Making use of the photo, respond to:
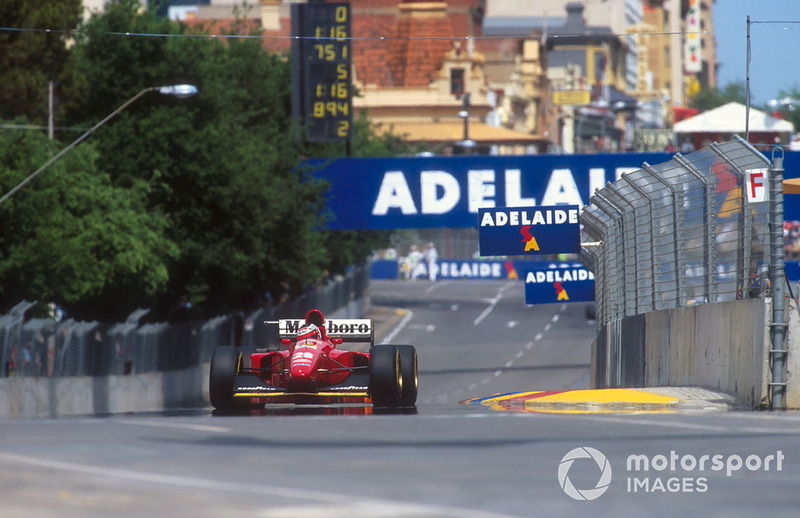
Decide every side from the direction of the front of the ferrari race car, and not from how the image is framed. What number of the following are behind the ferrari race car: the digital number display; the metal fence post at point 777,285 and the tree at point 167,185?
2

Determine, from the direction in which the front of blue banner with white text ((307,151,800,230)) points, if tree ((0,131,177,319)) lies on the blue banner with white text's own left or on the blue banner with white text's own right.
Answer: on the blue banner with white text's own right

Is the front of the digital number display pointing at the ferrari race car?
yes

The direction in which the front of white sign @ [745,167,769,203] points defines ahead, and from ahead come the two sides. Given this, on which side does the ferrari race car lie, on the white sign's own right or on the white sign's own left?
on the white sign's own right

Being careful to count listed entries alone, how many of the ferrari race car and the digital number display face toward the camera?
2

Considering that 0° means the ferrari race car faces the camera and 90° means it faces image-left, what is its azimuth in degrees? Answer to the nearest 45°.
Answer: approximately 0°
